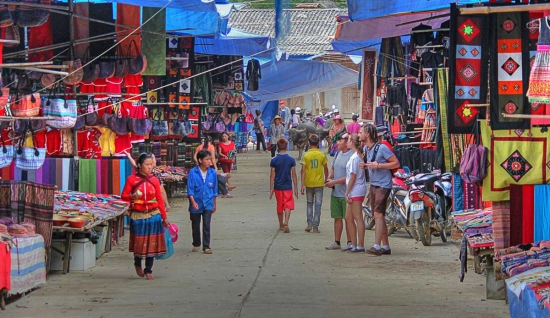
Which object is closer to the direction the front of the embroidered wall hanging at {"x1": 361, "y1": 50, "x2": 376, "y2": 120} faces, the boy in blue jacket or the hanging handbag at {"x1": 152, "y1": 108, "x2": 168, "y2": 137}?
the boy in blue jacket

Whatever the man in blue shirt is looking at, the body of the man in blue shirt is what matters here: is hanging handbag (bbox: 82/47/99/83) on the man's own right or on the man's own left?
on the man's own left
